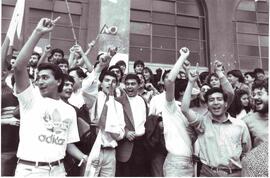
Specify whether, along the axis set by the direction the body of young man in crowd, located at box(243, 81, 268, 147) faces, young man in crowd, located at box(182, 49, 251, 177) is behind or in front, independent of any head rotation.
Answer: in front

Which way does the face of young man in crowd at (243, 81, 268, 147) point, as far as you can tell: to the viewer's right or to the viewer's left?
to the viewer's left

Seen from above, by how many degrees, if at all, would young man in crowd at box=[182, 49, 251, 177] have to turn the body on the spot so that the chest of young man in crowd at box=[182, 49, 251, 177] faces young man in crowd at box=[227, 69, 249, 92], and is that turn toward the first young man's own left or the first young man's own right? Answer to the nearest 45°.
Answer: approximately 180°

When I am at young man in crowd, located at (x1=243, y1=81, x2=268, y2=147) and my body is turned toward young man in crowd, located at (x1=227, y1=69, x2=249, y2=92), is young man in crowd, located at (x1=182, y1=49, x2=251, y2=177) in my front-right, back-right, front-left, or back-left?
back-left

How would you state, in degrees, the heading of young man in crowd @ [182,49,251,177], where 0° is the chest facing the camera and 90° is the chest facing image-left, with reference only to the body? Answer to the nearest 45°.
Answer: approximately 0°

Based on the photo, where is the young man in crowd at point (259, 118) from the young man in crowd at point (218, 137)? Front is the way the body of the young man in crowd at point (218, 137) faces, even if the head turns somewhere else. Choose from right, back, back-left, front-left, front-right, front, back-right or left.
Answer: back-left

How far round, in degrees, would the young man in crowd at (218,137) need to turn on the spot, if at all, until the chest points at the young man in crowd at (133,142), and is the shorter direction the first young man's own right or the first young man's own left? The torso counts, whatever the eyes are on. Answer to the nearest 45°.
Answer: approximately 90° to the first young man's own right

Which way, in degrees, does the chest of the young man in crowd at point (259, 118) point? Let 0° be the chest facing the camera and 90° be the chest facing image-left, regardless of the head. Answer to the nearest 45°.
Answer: approximately 45°

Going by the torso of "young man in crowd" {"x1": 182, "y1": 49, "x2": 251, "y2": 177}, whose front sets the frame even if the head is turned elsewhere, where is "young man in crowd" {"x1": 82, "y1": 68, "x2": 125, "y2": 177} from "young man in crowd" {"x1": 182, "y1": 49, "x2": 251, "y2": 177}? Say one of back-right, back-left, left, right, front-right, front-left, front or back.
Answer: right

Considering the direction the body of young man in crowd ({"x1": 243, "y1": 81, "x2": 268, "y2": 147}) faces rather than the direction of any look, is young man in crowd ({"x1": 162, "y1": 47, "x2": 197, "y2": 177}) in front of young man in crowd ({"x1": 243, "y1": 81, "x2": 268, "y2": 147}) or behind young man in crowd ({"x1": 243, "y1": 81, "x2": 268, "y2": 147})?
in front

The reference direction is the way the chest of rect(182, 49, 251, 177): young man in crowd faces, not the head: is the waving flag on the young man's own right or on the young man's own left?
on the young man's own right
